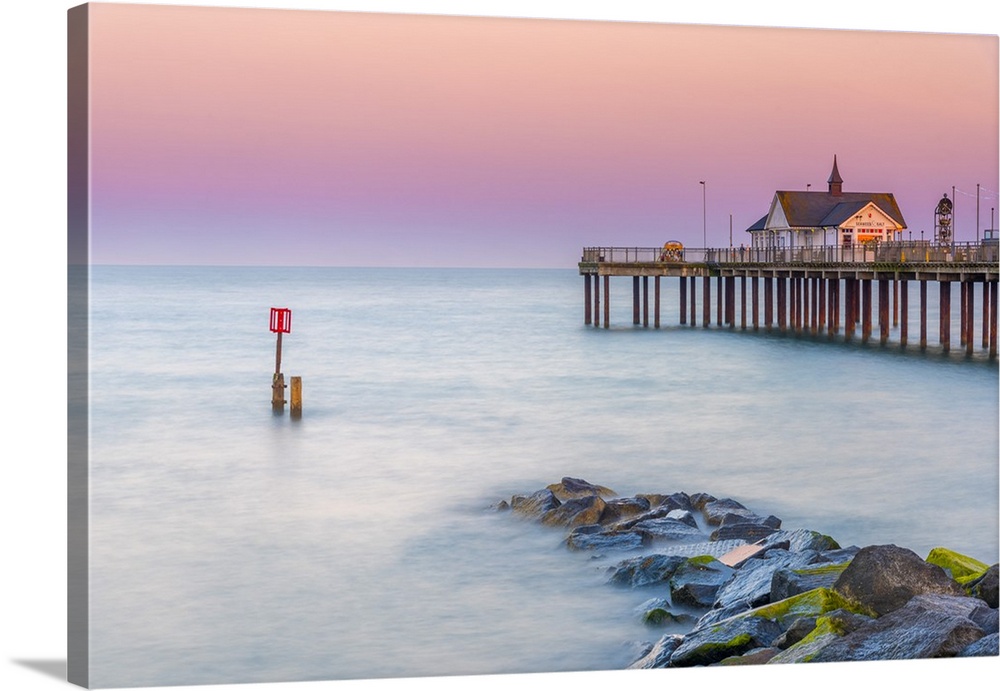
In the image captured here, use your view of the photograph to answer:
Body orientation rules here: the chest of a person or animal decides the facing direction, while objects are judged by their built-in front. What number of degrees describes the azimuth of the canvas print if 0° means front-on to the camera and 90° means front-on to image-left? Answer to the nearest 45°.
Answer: approximately 315°
